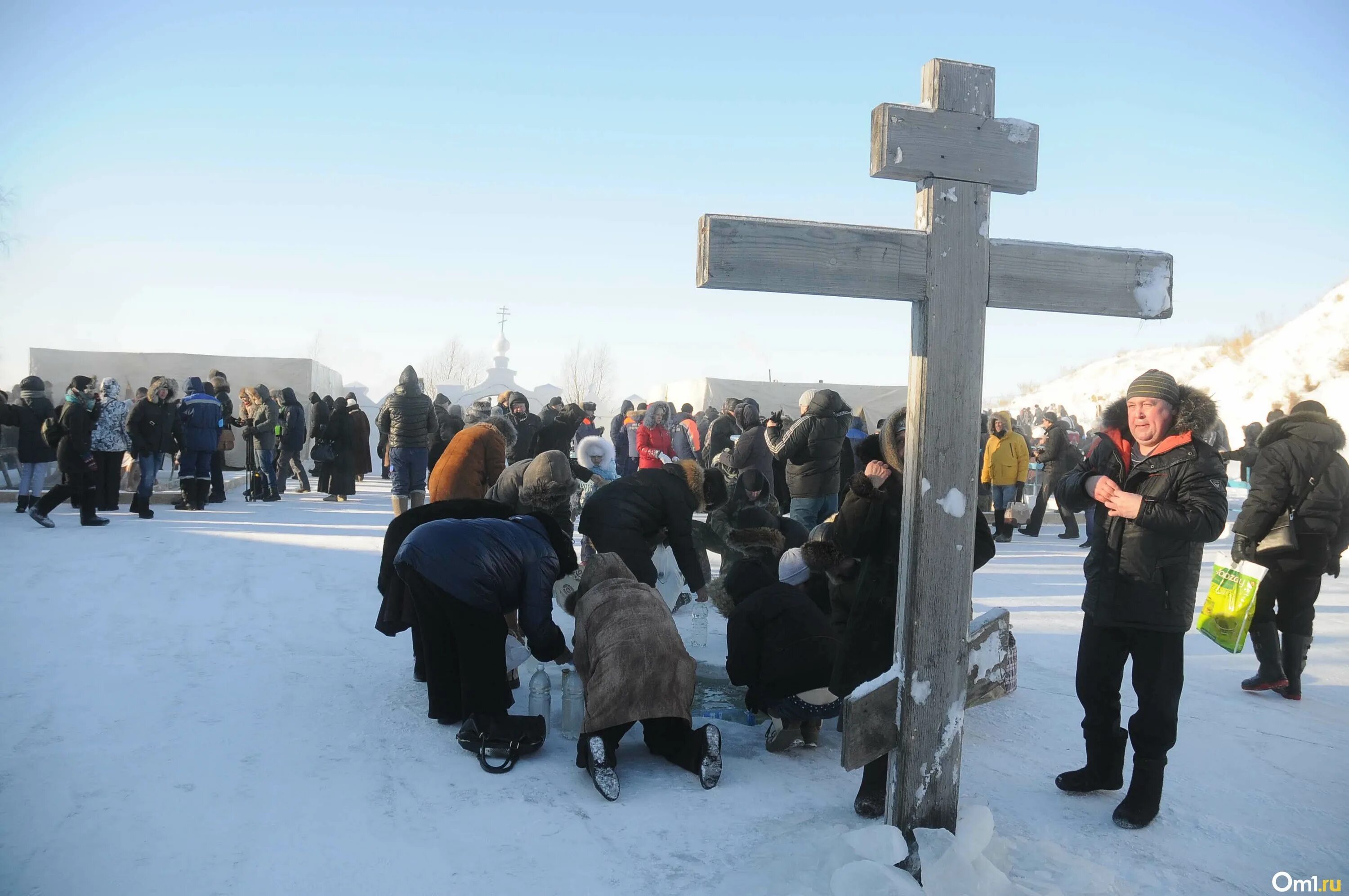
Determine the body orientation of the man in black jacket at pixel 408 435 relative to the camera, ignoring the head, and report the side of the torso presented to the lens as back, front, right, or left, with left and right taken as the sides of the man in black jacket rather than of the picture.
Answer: back

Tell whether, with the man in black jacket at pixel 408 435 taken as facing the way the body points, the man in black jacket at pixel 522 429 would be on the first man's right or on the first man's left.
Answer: on the first man's right

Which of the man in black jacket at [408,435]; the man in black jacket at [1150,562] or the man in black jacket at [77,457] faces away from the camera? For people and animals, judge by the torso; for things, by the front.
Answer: the man in black jacket at [408,435]

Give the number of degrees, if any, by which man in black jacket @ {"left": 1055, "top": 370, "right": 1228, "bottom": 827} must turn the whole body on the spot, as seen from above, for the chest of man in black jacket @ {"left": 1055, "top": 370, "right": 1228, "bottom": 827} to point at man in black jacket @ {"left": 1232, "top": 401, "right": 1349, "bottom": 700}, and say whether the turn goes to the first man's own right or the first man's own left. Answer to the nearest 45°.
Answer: approximately 135° to the first man's own right

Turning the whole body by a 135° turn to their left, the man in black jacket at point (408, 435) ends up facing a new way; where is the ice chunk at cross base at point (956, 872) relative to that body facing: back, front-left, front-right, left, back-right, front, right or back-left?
front-left

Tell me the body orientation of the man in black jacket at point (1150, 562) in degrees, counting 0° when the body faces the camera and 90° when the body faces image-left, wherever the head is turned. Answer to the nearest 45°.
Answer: approximately 45°
